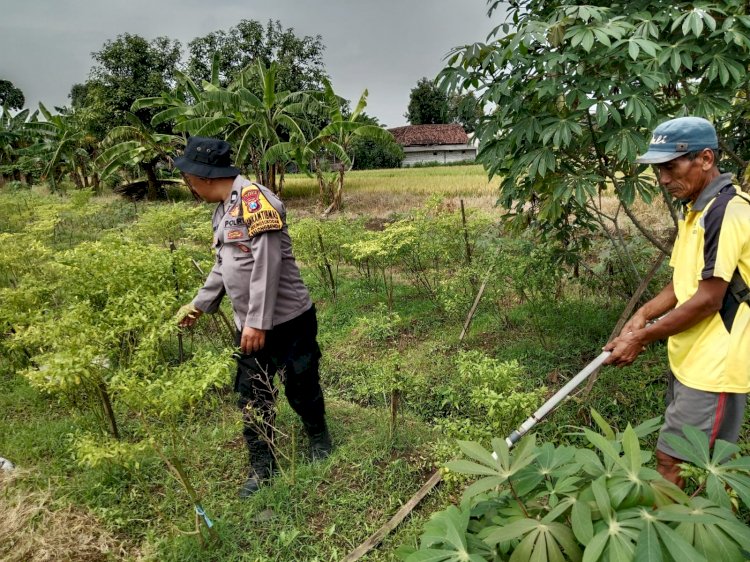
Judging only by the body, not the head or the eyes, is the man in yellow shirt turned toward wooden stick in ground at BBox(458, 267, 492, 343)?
no

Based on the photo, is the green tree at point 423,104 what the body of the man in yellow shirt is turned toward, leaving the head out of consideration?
no

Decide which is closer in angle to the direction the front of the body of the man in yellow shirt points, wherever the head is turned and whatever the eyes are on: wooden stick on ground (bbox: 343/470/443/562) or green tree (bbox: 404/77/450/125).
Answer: the wooden stick on ground

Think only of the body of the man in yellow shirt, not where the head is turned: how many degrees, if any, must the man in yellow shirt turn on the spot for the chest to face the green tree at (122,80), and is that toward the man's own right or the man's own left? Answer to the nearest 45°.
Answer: approximately 45° to the man's own right

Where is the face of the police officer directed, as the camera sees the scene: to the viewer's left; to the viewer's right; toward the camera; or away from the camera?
to the viewer's left

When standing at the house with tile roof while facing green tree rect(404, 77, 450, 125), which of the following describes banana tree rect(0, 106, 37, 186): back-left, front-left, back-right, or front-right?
back-left

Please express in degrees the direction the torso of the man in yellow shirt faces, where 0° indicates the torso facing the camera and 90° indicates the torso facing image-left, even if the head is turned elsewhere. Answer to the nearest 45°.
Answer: approximately 90°

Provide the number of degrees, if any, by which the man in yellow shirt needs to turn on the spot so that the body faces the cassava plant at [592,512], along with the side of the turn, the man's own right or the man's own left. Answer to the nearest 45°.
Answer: approximately 90° to the man's own left

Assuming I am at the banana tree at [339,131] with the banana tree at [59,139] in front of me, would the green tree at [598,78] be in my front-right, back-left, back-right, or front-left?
back-left
